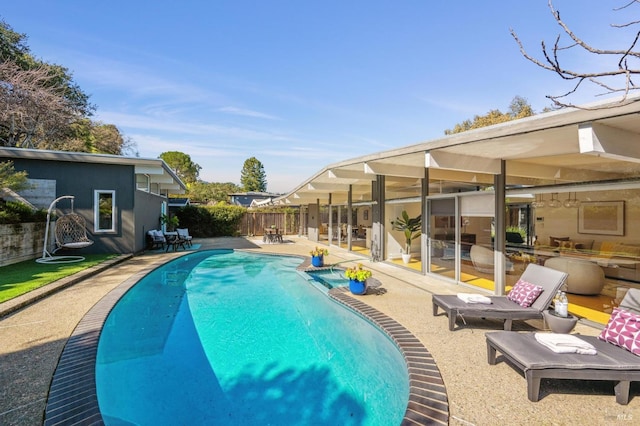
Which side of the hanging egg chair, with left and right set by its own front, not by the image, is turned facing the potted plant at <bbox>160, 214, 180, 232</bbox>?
left

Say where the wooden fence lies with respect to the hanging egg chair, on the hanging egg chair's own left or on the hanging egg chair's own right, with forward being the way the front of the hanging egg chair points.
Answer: on the hanging egg chair's own left

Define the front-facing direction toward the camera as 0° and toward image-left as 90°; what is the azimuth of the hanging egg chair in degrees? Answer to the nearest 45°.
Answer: approximately 315°

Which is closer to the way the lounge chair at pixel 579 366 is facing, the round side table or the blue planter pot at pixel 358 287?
the blue planter pot

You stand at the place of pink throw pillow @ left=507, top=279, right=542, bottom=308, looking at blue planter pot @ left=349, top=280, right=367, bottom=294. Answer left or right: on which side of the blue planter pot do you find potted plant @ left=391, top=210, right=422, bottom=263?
right

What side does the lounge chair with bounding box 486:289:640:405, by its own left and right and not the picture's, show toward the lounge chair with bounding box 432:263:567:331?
right

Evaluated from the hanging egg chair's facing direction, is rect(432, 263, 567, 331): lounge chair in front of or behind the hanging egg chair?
in front

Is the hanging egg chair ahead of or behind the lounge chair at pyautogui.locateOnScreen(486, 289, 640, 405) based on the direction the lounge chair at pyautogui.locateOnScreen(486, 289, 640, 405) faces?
ahead

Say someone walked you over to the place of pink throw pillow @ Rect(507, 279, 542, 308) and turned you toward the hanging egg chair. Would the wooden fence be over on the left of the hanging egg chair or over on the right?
right

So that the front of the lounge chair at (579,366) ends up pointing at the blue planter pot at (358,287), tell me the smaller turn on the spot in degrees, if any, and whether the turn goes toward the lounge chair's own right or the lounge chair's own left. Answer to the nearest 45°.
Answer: approximately 45° to the lounge chair's own right

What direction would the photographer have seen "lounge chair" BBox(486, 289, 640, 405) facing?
facing to the left of the viewer

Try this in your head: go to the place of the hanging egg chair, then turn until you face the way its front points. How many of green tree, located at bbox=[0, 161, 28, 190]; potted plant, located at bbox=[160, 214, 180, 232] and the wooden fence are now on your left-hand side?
2
